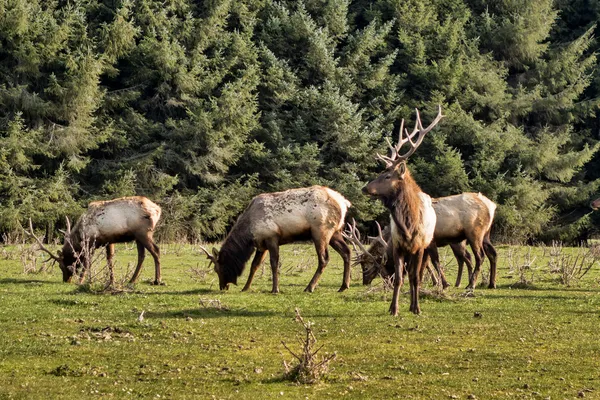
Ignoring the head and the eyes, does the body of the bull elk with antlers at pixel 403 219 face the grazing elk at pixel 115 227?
no

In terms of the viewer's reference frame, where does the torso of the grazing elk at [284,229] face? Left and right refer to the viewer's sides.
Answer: facing to the left of the viewer

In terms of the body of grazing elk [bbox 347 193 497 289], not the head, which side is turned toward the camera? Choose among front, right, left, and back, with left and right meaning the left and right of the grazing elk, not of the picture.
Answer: left

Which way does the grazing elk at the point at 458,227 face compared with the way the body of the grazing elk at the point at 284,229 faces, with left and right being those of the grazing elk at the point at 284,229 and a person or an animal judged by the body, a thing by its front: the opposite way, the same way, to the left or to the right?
the same way

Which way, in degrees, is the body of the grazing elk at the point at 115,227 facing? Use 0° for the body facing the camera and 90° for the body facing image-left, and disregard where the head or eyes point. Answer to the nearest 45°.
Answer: approximately 90°

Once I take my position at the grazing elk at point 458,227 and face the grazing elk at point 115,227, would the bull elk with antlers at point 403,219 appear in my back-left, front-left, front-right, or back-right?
front-left

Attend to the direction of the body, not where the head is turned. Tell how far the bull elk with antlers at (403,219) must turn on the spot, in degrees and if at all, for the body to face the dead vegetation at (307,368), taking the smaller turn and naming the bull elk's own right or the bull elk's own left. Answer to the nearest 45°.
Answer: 0° — it already faces it

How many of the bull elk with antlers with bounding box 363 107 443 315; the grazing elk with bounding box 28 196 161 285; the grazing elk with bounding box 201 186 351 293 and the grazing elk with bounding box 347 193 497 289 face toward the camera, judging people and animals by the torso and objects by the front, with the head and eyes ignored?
1

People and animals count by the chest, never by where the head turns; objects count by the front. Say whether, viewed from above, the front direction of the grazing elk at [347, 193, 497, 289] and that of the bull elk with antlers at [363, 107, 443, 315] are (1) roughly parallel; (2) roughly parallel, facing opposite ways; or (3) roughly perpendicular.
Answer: roughly perpendicular

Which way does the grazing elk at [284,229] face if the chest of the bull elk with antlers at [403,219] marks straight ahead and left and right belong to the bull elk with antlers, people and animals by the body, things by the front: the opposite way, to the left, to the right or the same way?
to the right

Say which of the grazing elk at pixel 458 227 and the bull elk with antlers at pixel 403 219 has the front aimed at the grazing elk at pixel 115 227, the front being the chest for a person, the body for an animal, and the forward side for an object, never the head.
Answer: the grazing elk at pixel 458 227

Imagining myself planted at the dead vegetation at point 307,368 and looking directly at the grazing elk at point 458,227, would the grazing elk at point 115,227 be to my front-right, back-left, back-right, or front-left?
front-left

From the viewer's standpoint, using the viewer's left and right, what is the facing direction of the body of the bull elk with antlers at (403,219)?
facing the viewer

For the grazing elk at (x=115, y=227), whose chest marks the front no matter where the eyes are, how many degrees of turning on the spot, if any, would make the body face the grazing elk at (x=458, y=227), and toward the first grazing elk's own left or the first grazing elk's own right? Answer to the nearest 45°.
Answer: approximately 180°

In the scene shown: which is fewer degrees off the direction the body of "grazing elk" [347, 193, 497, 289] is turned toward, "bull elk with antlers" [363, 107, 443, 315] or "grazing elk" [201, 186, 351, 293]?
the grazing elk

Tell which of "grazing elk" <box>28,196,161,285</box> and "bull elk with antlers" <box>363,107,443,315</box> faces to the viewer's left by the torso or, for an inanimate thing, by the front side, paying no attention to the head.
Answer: the grazing elk
